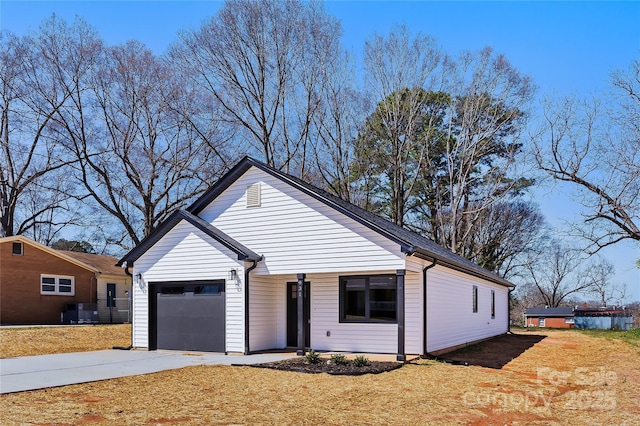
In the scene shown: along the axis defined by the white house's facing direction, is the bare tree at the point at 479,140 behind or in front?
behind

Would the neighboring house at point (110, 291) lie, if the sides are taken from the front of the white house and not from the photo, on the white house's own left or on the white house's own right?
on the white house's own right

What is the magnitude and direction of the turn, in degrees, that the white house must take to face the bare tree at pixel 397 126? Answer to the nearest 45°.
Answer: approximately 135° to its right

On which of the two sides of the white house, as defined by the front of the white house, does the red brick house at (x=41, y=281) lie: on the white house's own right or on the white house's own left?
on the white house's own right
